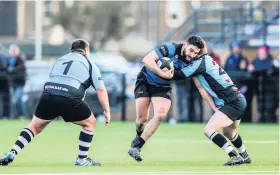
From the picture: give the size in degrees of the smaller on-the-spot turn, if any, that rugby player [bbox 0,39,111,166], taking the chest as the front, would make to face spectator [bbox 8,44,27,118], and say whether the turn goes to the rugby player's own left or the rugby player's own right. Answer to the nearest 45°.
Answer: approximately 45° to the rugby player's own left

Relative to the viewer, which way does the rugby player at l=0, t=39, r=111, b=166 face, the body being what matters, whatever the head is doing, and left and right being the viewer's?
facing away from the viewer and to the right of the viewer

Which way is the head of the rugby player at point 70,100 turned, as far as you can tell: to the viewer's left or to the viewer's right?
to the viewer's right
